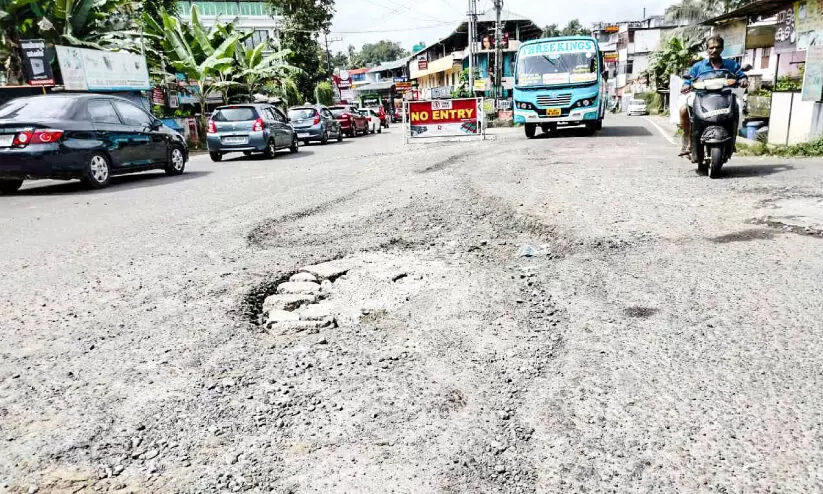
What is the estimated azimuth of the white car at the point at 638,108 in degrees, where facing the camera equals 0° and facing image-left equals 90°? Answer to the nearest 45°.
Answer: approximately 0°

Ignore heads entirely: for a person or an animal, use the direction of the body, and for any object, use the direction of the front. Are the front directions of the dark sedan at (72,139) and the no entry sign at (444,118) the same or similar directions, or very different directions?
very different directions

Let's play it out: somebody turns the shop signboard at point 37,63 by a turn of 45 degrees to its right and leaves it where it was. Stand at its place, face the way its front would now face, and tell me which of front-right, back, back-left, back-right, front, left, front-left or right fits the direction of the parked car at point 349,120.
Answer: back-left

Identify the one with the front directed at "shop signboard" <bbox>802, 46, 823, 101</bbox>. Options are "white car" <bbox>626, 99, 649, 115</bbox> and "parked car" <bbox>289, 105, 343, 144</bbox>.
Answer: the white car

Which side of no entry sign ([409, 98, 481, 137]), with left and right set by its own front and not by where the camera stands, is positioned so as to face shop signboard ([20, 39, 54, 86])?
right

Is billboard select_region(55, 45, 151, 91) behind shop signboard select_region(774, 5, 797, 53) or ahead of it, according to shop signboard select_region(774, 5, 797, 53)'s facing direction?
ahead

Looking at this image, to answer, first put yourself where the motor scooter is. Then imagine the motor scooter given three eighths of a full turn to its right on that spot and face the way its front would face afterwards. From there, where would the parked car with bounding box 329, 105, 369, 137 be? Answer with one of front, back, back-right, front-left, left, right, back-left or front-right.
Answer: front

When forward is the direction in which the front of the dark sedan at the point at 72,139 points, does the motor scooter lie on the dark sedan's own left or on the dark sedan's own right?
on the dark sedan's own right

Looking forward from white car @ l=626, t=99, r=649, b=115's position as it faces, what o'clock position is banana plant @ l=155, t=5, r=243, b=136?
The banana plant is roughly at 1 o'clock from the white car.

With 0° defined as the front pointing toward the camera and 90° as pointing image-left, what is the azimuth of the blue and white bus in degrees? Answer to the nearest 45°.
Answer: approximately 0°

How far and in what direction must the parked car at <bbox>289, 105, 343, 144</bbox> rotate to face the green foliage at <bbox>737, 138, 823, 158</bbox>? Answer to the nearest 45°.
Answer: approximately 90° to its right

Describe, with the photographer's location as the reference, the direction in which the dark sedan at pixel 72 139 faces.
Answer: facing away from the viewer and to the right of the viewer

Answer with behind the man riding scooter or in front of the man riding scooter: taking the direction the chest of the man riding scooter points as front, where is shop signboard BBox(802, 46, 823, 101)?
behind

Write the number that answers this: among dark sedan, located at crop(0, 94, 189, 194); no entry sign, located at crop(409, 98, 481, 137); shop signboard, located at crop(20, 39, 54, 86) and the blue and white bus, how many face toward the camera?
3
